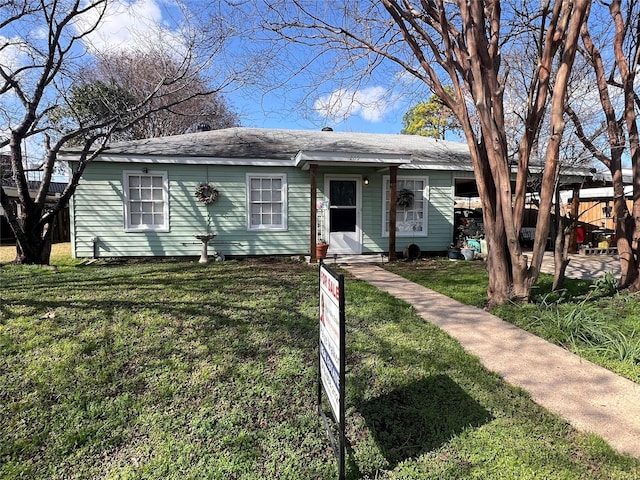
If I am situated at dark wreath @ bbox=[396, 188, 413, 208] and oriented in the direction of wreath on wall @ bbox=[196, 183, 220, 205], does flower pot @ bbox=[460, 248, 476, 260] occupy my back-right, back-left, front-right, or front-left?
back-left

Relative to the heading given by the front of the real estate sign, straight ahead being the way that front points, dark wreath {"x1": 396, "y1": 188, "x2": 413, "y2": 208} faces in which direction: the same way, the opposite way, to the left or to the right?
to the left

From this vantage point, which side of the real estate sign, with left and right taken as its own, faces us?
left

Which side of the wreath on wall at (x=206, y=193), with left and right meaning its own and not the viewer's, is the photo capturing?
front

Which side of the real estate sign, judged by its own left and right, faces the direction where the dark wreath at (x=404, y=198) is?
right

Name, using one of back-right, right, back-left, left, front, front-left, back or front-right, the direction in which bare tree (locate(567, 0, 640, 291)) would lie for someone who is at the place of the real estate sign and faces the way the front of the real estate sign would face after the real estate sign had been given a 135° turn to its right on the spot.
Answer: front

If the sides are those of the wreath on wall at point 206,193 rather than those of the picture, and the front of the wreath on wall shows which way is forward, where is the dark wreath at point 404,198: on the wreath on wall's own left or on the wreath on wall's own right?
on the wreath on wall's own left

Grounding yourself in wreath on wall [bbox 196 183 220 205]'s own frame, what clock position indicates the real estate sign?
The real estate sign is roughly at 12 o'clock from the wreath on wall.

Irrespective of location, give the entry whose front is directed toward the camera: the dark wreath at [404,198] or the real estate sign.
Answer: the dark wreath

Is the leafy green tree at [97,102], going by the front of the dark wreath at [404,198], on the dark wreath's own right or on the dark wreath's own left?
on the dark wreath's own right

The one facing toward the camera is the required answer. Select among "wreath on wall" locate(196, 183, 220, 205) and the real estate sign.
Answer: the wreath on wall

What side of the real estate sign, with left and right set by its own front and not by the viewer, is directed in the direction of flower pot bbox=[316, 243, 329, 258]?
right

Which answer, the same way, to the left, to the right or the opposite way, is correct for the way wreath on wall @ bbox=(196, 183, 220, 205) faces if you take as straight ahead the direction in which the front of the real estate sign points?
to the left

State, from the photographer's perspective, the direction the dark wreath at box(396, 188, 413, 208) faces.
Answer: facing the viewer

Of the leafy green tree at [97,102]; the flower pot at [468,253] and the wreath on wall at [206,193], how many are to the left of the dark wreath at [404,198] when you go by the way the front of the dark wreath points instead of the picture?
1
